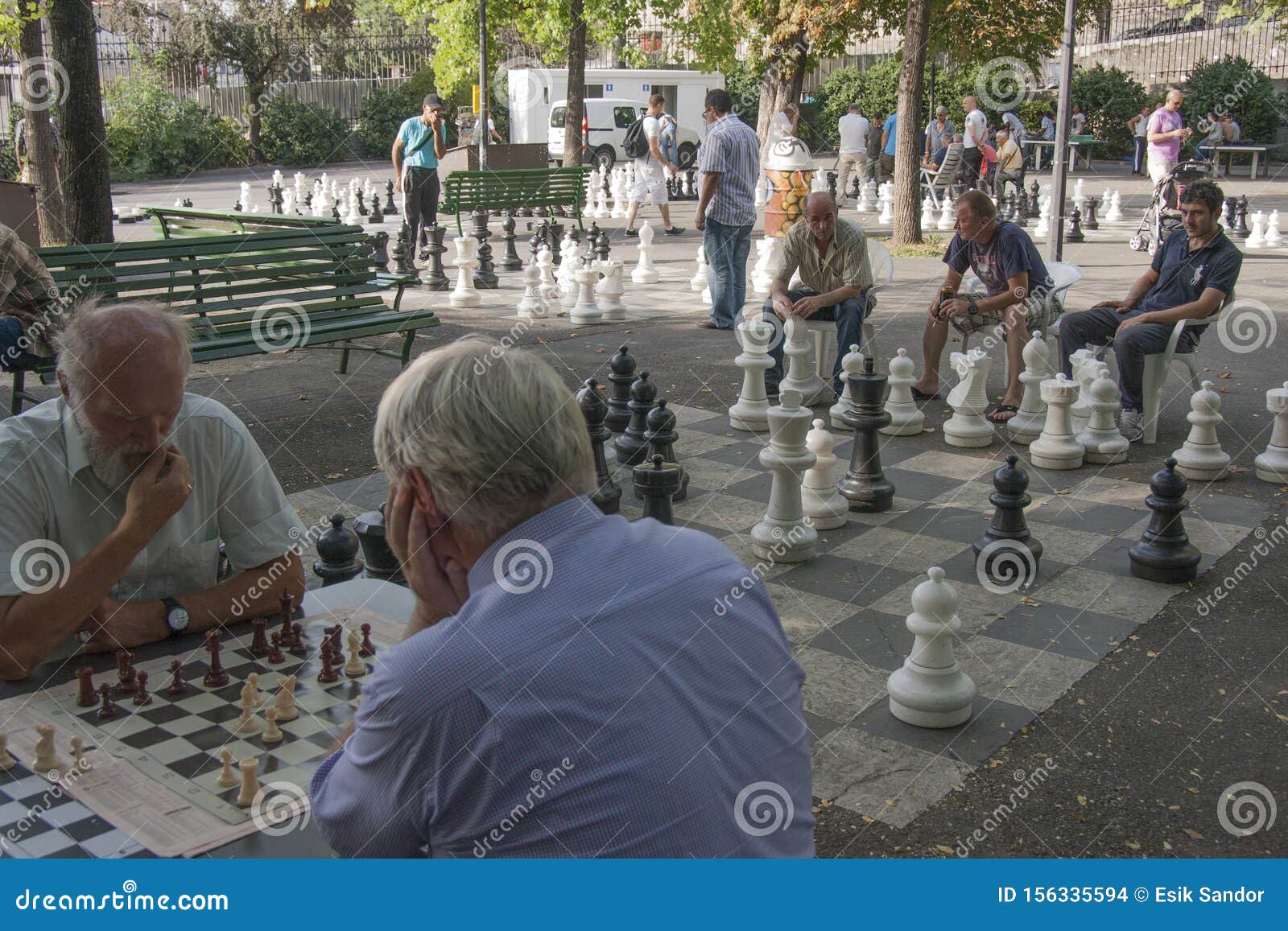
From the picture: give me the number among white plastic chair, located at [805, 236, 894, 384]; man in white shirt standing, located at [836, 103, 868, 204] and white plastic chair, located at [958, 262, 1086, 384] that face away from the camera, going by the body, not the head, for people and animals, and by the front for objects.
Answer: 1

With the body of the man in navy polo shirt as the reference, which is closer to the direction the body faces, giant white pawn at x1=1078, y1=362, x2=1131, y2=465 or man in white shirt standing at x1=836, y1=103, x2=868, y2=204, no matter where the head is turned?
the giant white pawn

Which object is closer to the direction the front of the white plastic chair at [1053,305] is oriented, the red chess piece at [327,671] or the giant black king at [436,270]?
the red chess piece

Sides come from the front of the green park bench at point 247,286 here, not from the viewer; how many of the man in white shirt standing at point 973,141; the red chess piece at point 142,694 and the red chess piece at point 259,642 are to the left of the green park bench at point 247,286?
1

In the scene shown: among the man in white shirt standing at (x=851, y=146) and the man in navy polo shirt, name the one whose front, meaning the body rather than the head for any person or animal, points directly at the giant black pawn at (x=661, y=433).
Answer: the man in navy polo shirt

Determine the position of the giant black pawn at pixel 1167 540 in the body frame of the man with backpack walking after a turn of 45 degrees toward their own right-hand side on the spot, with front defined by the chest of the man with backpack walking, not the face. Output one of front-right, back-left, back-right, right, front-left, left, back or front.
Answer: front-right

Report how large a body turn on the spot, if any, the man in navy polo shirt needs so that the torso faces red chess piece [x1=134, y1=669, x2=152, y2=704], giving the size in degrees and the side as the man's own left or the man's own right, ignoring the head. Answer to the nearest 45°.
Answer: approximately 45° to the man's own left

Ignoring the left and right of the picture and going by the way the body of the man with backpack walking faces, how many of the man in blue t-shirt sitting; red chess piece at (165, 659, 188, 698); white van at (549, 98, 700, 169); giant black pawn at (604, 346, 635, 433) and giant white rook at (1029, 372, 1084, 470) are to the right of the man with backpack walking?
4

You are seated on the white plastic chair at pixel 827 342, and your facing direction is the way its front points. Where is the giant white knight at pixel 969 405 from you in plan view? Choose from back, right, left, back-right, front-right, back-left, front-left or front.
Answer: left

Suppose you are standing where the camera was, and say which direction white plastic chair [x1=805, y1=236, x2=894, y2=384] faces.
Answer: facing the viewer and to the left of the viewer

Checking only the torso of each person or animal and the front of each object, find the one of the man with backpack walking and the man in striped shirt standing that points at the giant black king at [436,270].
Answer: the man in striped shirt standing

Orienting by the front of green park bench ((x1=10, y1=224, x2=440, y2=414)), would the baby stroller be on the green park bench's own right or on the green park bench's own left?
on the green park bench's own left

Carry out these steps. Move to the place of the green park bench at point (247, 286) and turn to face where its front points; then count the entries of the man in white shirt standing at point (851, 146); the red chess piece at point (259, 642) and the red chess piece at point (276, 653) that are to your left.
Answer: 1

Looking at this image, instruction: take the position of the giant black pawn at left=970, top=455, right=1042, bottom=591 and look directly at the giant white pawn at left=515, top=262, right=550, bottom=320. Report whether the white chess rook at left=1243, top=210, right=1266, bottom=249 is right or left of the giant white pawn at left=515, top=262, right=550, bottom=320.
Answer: right

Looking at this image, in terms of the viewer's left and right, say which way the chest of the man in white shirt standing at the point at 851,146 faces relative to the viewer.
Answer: facing away from the viewer

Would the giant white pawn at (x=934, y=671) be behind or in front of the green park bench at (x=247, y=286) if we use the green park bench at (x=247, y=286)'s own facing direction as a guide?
in front
